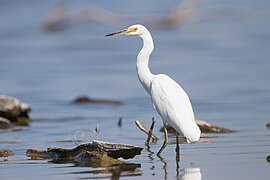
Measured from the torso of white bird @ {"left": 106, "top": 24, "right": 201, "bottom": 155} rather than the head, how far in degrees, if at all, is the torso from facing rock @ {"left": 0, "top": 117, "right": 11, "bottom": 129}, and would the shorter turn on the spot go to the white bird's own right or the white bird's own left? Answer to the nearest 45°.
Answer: approximately 45° to the white bird's own right

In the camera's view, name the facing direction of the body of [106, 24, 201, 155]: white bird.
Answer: to the viewer's left

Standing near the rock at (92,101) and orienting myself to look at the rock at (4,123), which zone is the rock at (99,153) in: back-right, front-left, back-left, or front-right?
front-left

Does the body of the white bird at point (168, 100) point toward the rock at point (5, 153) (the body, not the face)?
yes

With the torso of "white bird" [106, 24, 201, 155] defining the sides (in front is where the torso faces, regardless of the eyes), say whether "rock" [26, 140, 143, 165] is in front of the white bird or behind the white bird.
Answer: in front

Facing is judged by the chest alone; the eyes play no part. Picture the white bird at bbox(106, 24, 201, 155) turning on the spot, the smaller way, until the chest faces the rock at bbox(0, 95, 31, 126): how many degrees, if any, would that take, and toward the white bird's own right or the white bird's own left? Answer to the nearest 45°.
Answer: approximately 45° to the white bird's own right

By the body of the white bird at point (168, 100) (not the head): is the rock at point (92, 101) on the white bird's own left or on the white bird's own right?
on the white bird's own right

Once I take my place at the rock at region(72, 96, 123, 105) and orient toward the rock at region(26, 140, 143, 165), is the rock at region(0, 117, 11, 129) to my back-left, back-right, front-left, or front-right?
front-right

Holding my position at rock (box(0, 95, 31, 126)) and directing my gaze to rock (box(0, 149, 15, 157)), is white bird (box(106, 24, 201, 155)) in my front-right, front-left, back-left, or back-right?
front-left
